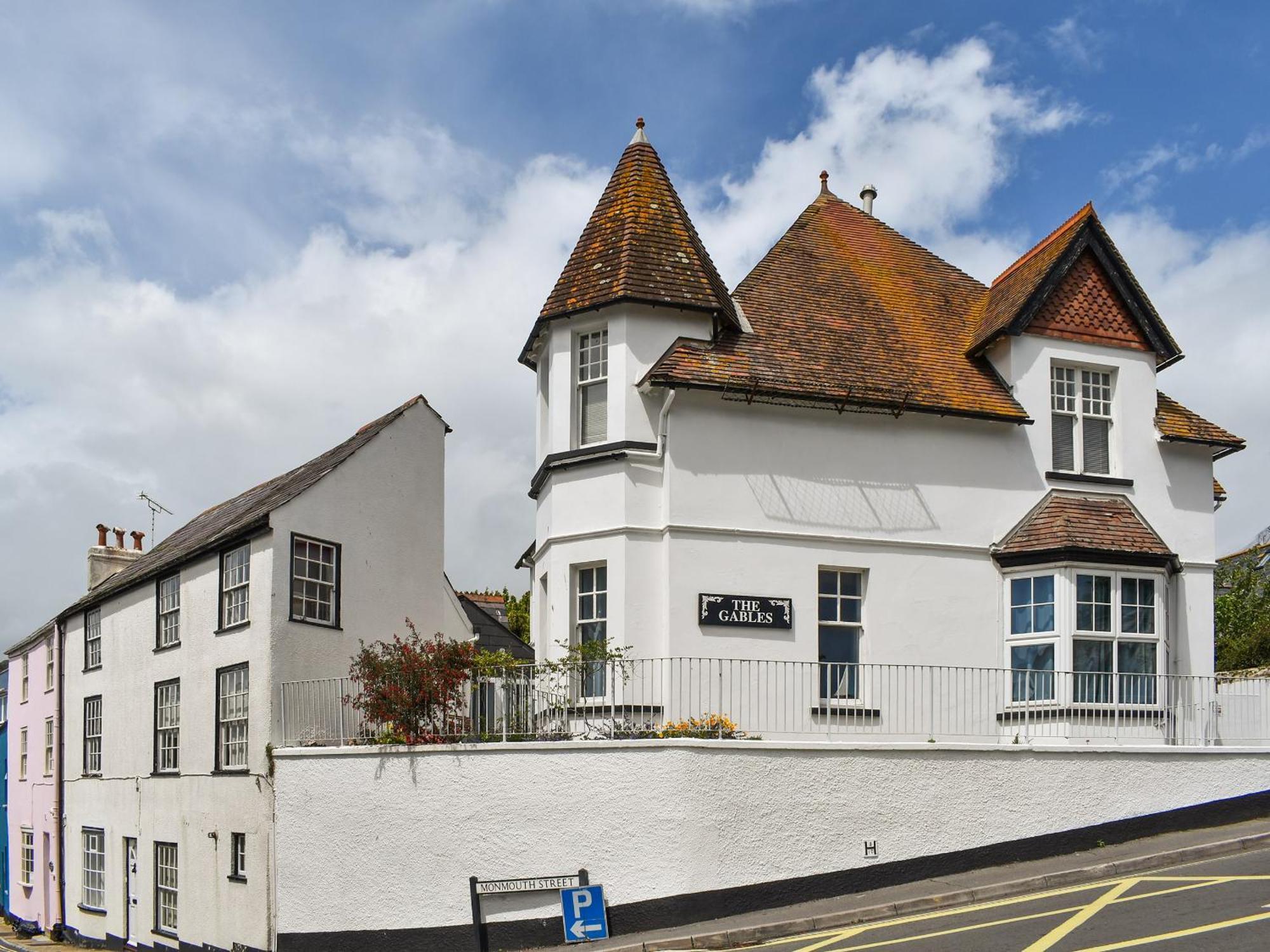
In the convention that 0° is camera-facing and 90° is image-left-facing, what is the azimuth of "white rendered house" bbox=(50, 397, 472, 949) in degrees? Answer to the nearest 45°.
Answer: approximately 45°

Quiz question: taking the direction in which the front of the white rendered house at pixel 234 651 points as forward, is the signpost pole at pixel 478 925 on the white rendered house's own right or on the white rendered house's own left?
on the white rendered house's own left

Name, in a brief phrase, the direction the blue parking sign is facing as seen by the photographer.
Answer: facing the viewer

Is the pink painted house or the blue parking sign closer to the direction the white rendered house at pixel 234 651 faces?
the blue parking sign

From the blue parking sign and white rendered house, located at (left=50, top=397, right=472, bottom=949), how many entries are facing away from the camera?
0

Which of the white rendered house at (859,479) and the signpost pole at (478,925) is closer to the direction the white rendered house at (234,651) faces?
the signpost pole
